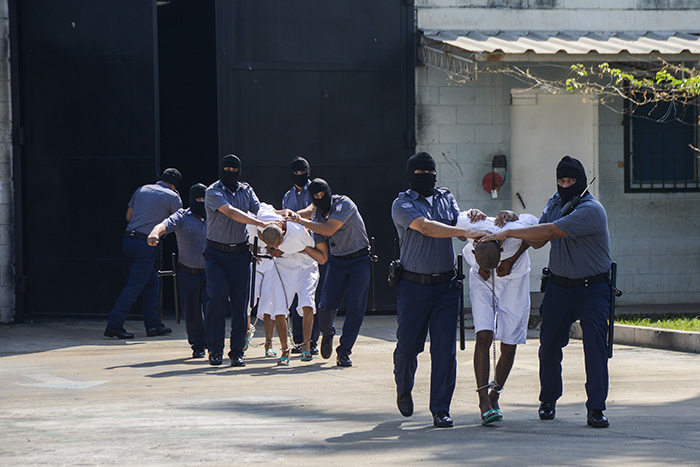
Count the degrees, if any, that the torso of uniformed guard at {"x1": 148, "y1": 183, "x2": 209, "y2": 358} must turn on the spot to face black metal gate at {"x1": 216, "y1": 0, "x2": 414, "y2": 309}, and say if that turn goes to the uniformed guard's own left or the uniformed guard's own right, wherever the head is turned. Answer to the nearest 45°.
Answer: approximately 135° to the uniformed guard's own left

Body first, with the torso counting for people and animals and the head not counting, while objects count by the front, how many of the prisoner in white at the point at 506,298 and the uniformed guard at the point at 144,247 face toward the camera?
1

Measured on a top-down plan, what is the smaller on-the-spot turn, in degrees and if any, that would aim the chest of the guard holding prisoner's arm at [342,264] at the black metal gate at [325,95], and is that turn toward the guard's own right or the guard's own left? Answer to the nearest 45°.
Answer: approximately 135° to the guard's own right

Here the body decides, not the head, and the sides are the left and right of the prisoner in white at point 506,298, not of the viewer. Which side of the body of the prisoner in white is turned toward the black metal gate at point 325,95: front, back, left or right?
back

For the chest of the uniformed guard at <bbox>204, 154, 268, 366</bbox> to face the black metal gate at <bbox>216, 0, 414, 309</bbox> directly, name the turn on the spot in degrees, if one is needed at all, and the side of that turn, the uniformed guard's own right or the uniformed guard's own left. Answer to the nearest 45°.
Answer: approximately 180°

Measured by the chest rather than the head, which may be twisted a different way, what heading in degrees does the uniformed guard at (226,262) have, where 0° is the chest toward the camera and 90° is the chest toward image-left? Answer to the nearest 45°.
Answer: approximately 0°

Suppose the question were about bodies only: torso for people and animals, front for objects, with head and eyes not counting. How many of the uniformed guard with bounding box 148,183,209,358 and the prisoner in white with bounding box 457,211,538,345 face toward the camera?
2

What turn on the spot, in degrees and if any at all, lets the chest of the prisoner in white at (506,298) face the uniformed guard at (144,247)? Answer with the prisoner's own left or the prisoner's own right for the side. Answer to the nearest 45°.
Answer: approximately 135° to the prisoner's own right
